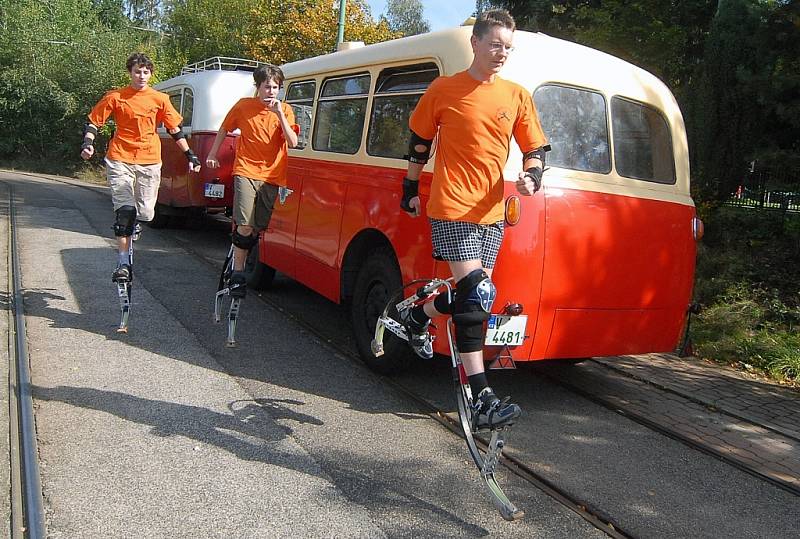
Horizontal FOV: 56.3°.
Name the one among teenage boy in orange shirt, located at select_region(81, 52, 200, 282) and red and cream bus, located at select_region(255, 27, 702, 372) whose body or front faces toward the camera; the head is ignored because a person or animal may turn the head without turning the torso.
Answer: the teenage boy in orange shirt

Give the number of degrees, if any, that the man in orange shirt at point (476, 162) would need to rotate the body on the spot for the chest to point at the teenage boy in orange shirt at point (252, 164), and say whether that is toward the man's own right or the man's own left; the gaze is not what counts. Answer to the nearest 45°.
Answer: approximately 180°

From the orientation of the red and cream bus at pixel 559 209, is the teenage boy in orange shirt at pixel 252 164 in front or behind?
in front

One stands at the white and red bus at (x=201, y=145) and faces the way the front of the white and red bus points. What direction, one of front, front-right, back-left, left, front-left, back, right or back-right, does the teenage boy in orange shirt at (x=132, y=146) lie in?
back-left

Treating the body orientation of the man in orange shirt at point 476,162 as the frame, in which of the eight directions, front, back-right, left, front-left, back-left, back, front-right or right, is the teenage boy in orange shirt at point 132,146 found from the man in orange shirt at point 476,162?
back

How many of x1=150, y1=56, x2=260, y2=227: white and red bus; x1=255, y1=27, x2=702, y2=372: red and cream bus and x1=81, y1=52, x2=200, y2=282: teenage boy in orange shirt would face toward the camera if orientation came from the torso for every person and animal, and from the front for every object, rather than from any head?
1

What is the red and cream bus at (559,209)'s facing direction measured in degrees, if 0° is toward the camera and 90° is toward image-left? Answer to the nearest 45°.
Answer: approximately 135°

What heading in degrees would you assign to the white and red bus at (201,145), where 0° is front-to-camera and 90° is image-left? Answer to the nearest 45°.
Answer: approximately 135°

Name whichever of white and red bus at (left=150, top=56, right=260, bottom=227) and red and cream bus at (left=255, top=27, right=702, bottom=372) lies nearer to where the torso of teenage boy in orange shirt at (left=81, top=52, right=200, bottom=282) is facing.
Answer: the red and cream bus

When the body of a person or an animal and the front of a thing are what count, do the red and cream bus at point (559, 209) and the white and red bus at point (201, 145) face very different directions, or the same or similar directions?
same or similar directions

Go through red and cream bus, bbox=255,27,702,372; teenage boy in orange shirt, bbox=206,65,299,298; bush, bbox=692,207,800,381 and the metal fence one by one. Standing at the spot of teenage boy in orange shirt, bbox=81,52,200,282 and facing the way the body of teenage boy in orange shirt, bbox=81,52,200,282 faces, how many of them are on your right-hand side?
0

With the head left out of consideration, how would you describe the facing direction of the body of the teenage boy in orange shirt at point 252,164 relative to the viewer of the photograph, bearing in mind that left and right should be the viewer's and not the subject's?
facing the viewer and to the right of the viewer

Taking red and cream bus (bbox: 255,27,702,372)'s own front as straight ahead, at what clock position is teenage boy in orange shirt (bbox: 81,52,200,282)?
The teenage boy in orange shirt is roughly at 11 o'clock from the red and cream bus.

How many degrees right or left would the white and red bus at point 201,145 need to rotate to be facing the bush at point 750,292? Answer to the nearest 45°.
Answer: approximately 180°

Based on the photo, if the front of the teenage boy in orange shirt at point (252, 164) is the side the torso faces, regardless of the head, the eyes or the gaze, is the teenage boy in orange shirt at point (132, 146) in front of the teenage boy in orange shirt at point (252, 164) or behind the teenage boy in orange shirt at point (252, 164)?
behind

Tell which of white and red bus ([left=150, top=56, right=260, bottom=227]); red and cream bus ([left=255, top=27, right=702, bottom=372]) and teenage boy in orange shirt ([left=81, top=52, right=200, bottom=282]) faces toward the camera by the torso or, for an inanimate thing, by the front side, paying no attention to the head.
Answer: the teenage boy in orange shirt

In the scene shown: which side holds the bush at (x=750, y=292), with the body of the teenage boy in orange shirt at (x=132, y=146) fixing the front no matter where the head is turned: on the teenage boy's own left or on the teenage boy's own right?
on the teenage boy's own left

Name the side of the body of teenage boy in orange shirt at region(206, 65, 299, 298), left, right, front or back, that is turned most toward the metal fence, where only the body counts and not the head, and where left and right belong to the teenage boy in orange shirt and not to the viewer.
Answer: left

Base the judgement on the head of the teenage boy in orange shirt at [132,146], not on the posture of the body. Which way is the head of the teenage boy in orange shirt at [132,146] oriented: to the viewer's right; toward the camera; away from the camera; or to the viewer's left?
toward the camera

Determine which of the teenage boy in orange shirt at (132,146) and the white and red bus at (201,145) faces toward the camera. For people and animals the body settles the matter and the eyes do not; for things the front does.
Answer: the teenage boy in orange shirt

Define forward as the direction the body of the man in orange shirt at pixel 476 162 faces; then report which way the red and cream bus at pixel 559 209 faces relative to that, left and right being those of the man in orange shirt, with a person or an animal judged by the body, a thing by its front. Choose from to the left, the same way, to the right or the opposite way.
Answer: the opposite way

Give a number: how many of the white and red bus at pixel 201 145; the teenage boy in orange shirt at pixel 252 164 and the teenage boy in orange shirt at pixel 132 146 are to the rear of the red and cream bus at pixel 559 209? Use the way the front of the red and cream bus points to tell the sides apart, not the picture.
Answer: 0

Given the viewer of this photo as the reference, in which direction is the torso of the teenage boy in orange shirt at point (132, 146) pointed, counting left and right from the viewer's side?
facing the viewer
